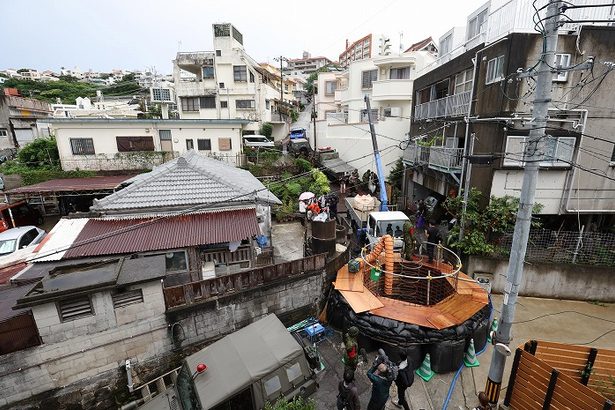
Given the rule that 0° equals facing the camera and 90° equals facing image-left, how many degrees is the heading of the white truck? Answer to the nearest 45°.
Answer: approximately 315°

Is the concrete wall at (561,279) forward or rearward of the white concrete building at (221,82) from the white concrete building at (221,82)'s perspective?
forward

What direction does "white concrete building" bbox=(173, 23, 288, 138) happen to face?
toward the camera

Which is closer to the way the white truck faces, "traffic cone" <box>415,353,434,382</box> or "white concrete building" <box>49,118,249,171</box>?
the traffic cone

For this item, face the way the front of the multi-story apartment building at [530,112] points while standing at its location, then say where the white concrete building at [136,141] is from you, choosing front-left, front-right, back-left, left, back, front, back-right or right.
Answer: front-right

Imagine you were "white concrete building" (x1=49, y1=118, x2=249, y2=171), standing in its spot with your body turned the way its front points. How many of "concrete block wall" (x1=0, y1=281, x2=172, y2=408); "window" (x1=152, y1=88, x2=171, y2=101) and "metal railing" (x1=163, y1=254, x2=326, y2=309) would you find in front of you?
2

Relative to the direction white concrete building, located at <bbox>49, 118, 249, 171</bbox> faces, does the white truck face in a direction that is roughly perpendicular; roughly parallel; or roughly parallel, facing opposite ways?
roughly parallel

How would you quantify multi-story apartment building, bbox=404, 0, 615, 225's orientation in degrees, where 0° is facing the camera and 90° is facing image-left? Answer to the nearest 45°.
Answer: approximately 45°

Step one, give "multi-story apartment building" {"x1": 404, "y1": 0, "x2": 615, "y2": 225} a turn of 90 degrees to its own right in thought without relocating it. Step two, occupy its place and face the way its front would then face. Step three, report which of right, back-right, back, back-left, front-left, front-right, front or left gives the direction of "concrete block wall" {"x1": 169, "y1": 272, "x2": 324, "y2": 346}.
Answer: left

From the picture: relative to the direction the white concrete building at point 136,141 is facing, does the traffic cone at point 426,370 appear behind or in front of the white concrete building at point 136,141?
in front

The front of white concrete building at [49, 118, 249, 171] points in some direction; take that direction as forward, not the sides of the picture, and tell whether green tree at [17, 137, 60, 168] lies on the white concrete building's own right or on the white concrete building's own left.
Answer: on the white concrete building's own right

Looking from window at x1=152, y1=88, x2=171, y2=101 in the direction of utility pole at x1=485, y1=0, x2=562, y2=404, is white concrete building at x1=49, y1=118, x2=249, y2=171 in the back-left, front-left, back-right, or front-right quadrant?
front-right

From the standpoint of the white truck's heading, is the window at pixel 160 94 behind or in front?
behind

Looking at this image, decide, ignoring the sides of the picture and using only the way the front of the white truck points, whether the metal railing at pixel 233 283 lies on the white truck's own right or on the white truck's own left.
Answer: on the white truck's own right

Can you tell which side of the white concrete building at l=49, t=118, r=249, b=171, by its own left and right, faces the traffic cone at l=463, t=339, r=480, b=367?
front

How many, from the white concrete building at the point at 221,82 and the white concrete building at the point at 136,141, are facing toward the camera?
2

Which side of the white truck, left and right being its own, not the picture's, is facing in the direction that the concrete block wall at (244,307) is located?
right

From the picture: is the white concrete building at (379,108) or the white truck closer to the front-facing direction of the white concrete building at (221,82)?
the white truck

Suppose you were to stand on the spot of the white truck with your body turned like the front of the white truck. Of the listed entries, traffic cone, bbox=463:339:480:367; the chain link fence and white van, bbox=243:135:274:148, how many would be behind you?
1

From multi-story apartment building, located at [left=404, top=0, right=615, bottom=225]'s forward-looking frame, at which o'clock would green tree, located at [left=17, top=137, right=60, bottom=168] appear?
The green tree is roughly at 1 o'clock from the multi-story apartment building.
